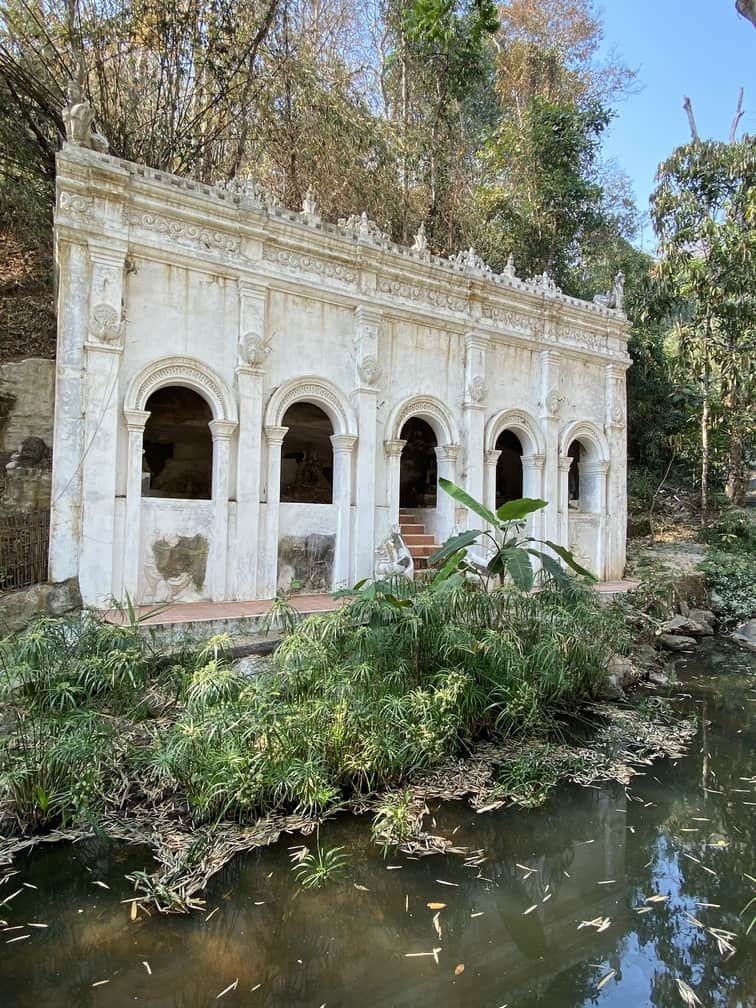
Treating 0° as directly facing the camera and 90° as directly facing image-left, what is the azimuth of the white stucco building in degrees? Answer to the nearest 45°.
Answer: approximately 315°

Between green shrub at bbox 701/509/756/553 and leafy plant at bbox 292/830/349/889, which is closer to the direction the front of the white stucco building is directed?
the leafy plant

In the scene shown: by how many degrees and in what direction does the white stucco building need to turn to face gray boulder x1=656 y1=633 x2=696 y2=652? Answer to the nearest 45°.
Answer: approximately 45° to its left

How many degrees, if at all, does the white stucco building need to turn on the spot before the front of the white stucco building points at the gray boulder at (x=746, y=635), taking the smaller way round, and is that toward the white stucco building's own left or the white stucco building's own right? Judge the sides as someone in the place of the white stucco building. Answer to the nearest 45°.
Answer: approximately 45° to the white stucco building's own left

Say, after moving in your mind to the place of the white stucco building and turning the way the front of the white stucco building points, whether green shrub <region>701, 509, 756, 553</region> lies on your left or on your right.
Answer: on your left
